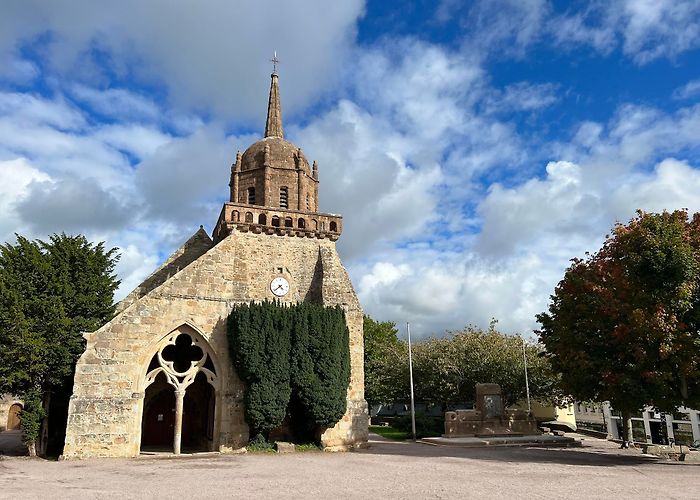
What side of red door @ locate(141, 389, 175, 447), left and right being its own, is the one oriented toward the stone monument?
left

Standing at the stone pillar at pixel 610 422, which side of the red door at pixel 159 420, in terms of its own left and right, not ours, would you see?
left

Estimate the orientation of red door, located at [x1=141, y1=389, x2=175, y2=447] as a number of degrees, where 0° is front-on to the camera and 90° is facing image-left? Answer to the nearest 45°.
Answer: approximately 0°

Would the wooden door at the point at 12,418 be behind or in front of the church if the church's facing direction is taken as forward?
behind

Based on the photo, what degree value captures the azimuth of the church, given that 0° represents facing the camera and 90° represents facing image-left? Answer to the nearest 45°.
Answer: approximately 0°

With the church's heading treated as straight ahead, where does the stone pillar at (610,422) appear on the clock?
The stone pillar is roughly at 8 o'clock from the church.

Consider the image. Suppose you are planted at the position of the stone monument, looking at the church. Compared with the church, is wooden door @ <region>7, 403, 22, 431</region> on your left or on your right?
right

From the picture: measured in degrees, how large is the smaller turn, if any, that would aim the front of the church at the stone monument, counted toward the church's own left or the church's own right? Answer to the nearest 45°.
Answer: approximately 90° to the church's own left
